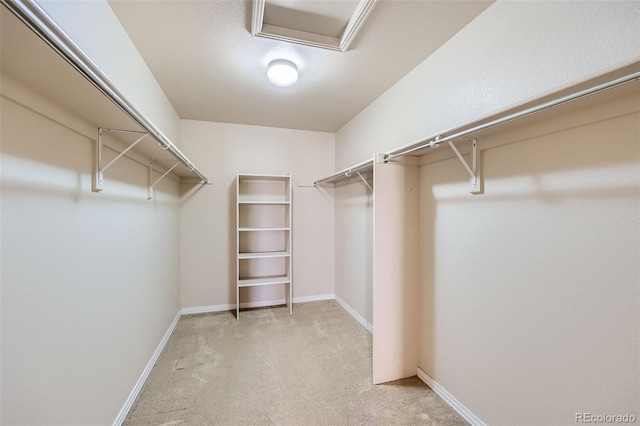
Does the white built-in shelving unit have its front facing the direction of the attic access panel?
yes

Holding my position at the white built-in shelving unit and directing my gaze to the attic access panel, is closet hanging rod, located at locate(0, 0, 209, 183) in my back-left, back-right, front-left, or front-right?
front-right

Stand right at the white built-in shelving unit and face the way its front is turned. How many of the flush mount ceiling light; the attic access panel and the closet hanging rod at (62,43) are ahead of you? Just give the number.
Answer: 3

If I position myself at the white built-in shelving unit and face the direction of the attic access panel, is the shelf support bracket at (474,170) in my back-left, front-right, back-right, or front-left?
front-left

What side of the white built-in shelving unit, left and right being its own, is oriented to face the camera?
front

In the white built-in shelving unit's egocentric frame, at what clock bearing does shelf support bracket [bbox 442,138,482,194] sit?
The shelf support bracket is roughly at 11 o'clock from the white built-in shelving unit.

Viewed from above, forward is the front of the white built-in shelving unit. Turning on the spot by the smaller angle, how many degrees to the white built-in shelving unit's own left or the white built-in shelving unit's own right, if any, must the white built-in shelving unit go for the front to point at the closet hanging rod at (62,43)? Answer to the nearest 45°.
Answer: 0° — it already faces it

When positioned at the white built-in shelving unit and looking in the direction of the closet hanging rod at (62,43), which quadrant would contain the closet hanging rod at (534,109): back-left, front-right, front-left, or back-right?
front-left

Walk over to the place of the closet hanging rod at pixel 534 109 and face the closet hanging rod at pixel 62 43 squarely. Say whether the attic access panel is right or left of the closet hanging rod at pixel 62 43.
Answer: right

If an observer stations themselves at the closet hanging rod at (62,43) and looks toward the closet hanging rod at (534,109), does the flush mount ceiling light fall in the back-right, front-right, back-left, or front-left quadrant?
front-left

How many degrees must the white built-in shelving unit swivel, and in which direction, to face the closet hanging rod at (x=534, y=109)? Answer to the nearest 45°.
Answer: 0° — it already faces it

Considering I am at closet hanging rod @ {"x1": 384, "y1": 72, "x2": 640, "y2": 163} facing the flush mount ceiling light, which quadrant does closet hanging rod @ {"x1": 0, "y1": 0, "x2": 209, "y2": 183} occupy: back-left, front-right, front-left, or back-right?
front-left

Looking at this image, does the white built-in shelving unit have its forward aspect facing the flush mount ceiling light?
yes
